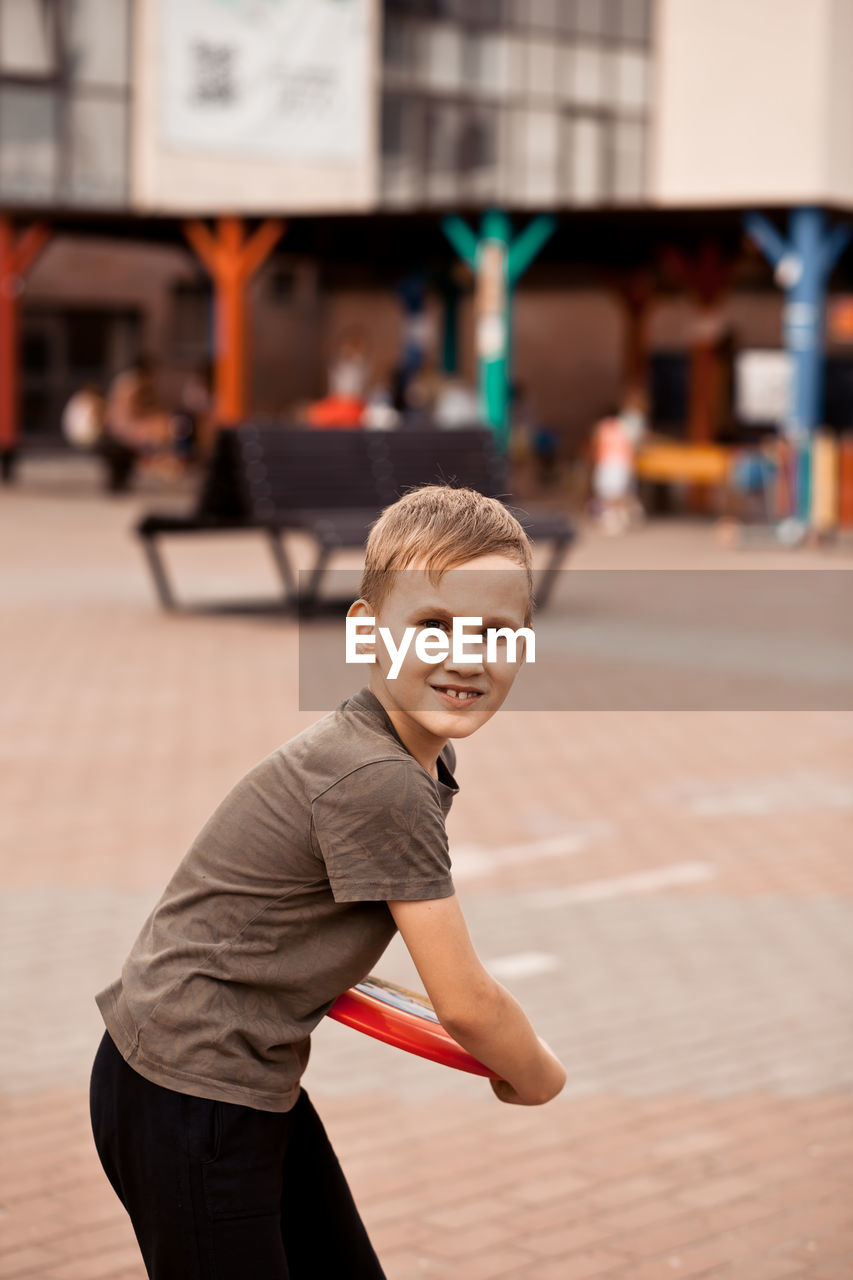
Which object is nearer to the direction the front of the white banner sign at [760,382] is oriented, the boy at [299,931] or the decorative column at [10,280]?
the boy

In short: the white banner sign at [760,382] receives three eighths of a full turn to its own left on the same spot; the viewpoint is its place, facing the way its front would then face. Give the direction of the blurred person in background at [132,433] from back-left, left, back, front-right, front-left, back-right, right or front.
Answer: back

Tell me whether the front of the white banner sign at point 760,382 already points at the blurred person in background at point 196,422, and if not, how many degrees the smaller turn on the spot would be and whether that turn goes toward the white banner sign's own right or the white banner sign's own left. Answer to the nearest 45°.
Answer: approximately 90° to the white banner sign's own right

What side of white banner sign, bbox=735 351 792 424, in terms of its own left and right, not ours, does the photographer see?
front
